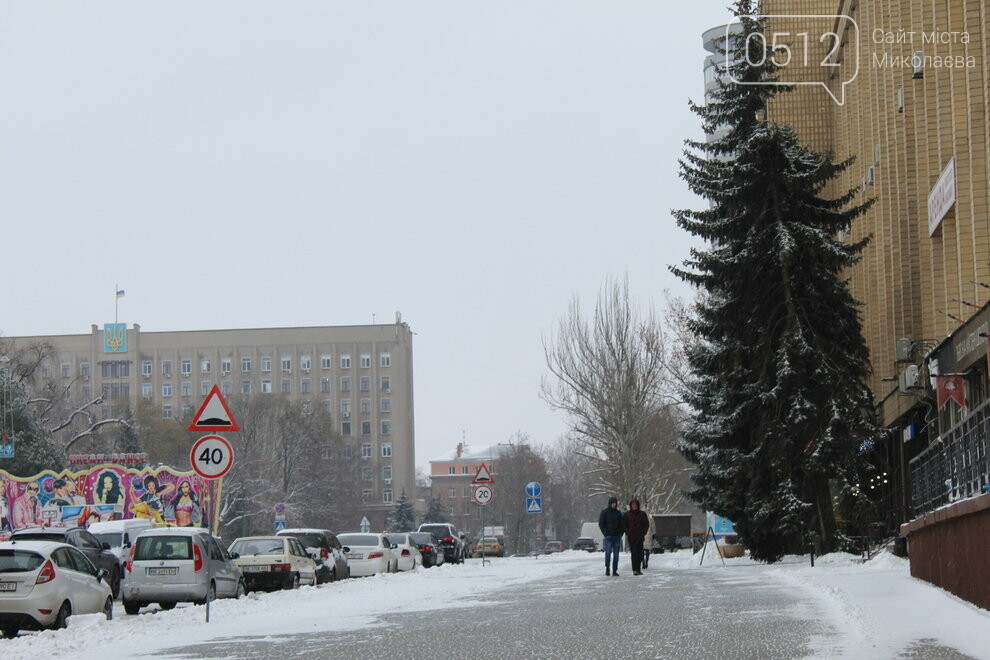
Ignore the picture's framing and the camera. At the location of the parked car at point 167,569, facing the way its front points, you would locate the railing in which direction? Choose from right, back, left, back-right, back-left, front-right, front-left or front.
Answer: right

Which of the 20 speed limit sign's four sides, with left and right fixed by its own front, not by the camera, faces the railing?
front

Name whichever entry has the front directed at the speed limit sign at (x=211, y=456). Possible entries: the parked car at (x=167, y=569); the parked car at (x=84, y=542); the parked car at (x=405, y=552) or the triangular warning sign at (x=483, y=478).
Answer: the triangular warning sign

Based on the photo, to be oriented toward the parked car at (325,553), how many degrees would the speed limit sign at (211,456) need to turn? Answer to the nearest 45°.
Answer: approximately 180°

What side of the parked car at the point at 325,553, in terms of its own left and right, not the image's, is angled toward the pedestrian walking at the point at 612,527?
right

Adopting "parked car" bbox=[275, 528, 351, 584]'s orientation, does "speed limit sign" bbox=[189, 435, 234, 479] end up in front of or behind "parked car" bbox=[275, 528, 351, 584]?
behind

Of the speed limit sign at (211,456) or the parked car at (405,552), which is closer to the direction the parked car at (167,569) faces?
the parked car

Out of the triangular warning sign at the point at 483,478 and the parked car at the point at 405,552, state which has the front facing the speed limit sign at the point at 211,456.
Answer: the triangular warning sign

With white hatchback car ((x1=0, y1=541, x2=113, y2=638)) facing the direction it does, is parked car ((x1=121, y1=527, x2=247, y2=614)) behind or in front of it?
in front

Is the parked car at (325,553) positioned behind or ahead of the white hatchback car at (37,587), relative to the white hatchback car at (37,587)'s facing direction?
ahead

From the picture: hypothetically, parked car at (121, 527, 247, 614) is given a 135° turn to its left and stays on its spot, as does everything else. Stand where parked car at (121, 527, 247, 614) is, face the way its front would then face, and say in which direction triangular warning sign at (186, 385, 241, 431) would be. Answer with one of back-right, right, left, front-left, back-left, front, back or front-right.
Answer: left
